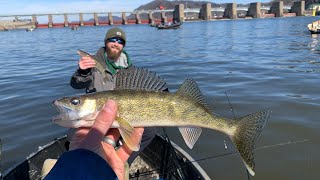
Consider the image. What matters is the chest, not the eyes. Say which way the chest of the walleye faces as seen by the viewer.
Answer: to the viewer's left

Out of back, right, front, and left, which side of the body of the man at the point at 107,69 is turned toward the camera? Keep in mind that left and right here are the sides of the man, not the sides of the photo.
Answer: front

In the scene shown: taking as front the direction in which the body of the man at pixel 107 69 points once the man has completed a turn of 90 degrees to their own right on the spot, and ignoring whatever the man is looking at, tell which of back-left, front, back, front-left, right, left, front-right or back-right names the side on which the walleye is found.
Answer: left
